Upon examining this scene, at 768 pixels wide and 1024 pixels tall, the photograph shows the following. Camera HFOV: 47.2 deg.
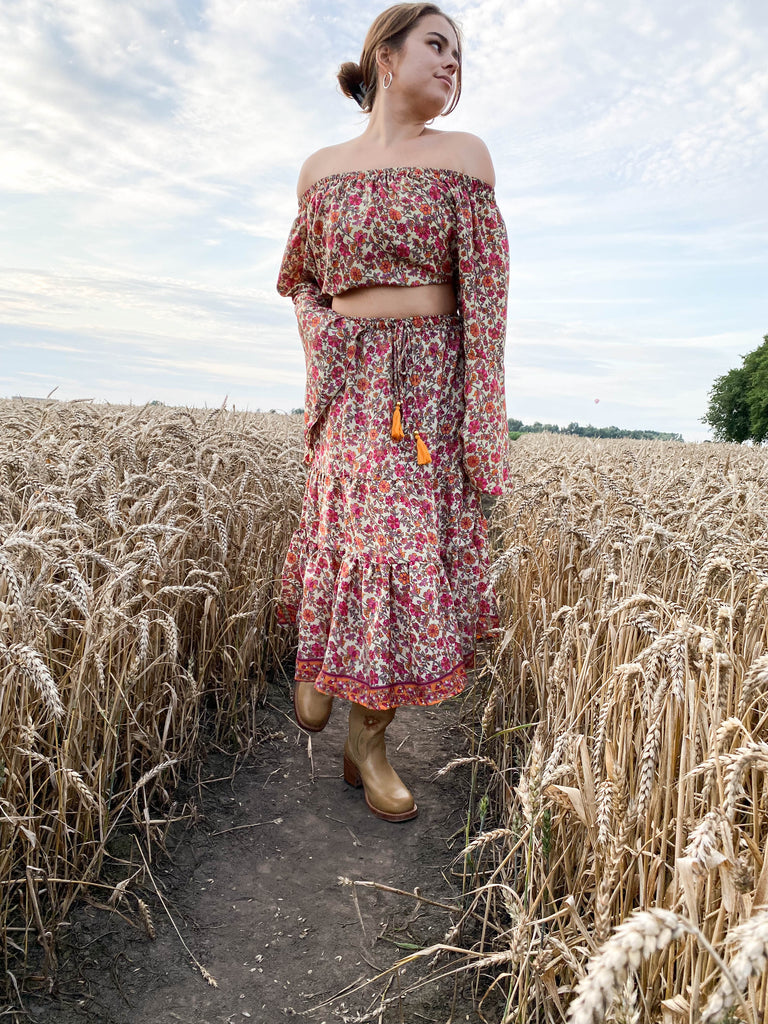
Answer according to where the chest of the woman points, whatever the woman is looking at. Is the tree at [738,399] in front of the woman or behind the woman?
behind

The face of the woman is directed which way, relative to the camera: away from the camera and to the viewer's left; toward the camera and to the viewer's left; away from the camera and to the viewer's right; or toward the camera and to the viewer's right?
toward the camera and to the viewer's right

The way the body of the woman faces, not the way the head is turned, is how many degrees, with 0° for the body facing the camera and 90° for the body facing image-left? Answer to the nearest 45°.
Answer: approximately 0°
